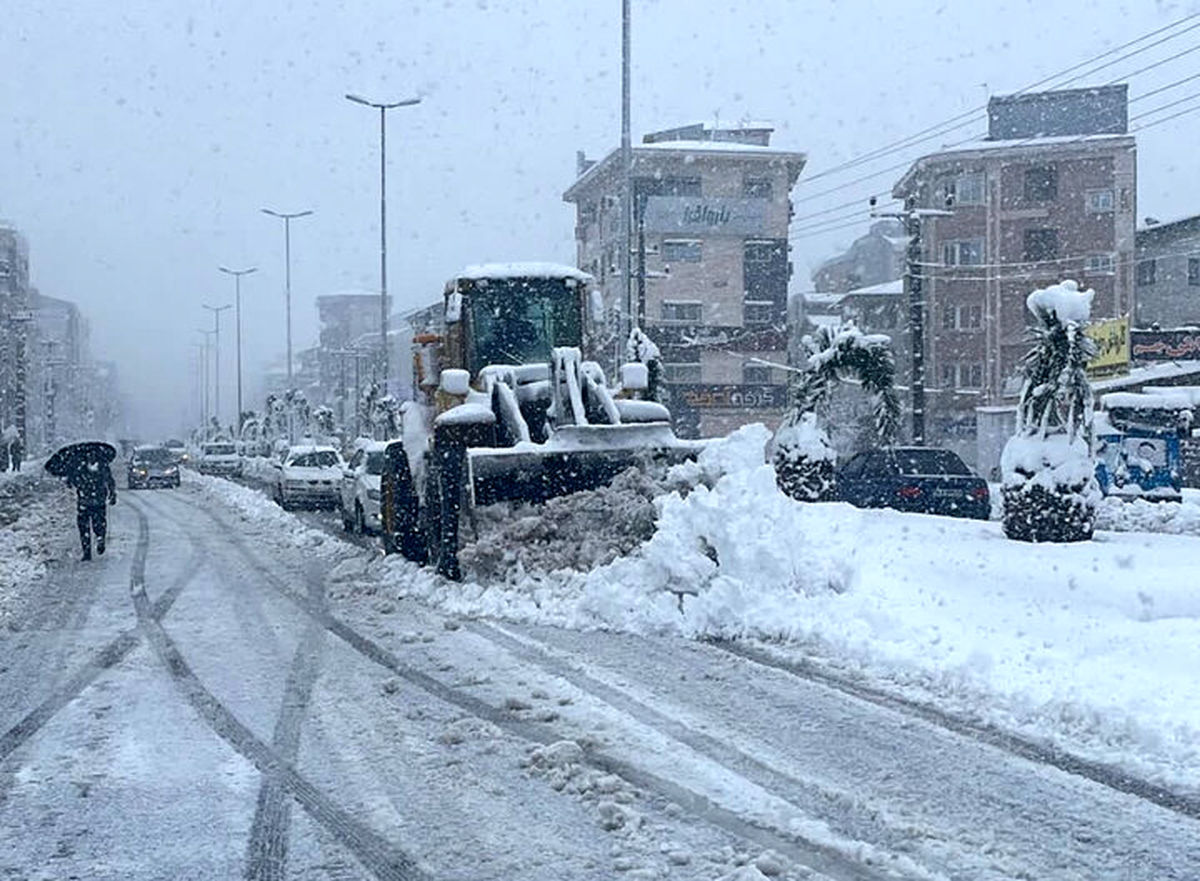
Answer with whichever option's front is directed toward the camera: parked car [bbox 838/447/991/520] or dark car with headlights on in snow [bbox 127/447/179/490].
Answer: the dark car with headlights on in snow

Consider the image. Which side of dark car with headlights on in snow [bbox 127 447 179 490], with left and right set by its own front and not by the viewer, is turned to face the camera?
front

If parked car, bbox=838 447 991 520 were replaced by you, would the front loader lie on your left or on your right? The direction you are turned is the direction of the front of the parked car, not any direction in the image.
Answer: on your left

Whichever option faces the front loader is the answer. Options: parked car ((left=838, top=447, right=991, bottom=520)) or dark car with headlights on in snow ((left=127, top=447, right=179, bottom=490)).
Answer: the dark car with headlights on in snow

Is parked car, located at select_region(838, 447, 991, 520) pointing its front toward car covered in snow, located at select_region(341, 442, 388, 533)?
no

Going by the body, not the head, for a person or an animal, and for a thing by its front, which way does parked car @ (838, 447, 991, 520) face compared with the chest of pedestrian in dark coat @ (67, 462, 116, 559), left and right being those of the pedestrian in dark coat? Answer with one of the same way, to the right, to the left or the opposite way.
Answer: the opposite way

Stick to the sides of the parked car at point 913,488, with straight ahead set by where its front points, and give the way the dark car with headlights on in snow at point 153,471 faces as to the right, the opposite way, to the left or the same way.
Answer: the opposite way

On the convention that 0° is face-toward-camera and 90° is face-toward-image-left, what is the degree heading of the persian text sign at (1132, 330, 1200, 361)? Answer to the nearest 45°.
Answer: approximately 0°

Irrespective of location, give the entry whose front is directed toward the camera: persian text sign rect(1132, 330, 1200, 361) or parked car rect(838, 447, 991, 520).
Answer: the persian text sign

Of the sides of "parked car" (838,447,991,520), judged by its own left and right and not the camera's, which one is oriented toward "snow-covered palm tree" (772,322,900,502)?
left

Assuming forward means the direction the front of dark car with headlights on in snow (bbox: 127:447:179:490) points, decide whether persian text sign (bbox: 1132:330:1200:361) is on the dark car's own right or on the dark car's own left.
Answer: on the dark car's own left

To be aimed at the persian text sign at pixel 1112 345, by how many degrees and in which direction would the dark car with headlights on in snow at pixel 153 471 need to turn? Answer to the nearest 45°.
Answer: approximately 45° to its left

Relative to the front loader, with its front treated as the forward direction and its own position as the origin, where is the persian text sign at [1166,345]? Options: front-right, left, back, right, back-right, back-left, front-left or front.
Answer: left

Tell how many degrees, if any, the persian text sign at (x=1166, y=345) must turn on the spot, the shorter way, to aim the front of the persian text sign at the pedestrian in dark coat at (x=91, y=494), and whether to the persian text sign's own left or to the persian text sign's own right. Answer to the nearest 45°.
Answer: approximately 45° to the persian text sign's own right

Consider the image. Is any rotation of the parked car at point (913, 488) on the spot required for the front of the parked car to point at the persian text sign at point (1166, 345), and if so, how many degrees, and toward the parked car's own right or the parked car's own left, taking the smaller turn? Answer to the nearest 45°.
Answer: approximately 45° to the parked car's own right

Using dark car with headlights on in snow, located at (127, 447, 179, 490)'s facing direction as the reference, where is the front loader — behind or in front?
in front
